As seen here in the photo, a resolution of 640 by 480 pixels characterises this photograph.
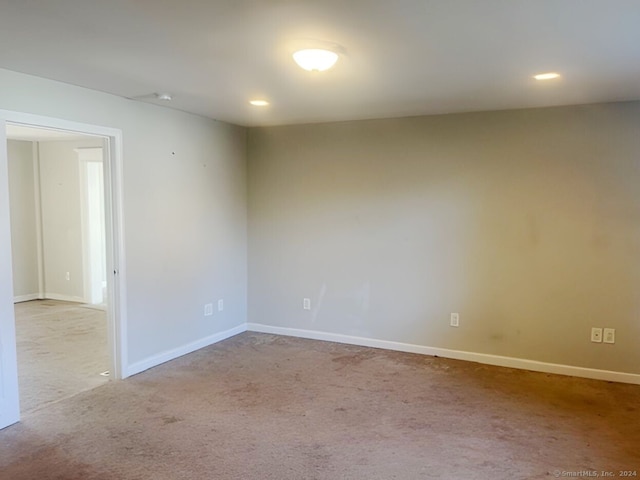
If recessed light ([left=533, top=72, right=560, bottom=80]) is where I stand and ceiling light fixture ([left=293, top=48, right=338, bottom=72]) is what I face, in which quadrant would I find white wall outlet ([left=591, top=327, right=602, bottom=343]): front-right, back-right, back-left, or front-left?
back-right

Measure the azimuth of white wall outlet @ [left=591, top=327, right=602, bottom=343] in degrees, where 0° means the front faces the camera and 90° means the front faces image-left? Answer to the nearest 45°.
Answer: approximately 0°

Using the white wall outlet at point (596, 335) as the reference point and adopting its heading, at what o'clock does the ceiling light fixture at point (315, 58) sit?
The ceiling light fixture is roughly at 1 o'clock from the white wall outlet.
